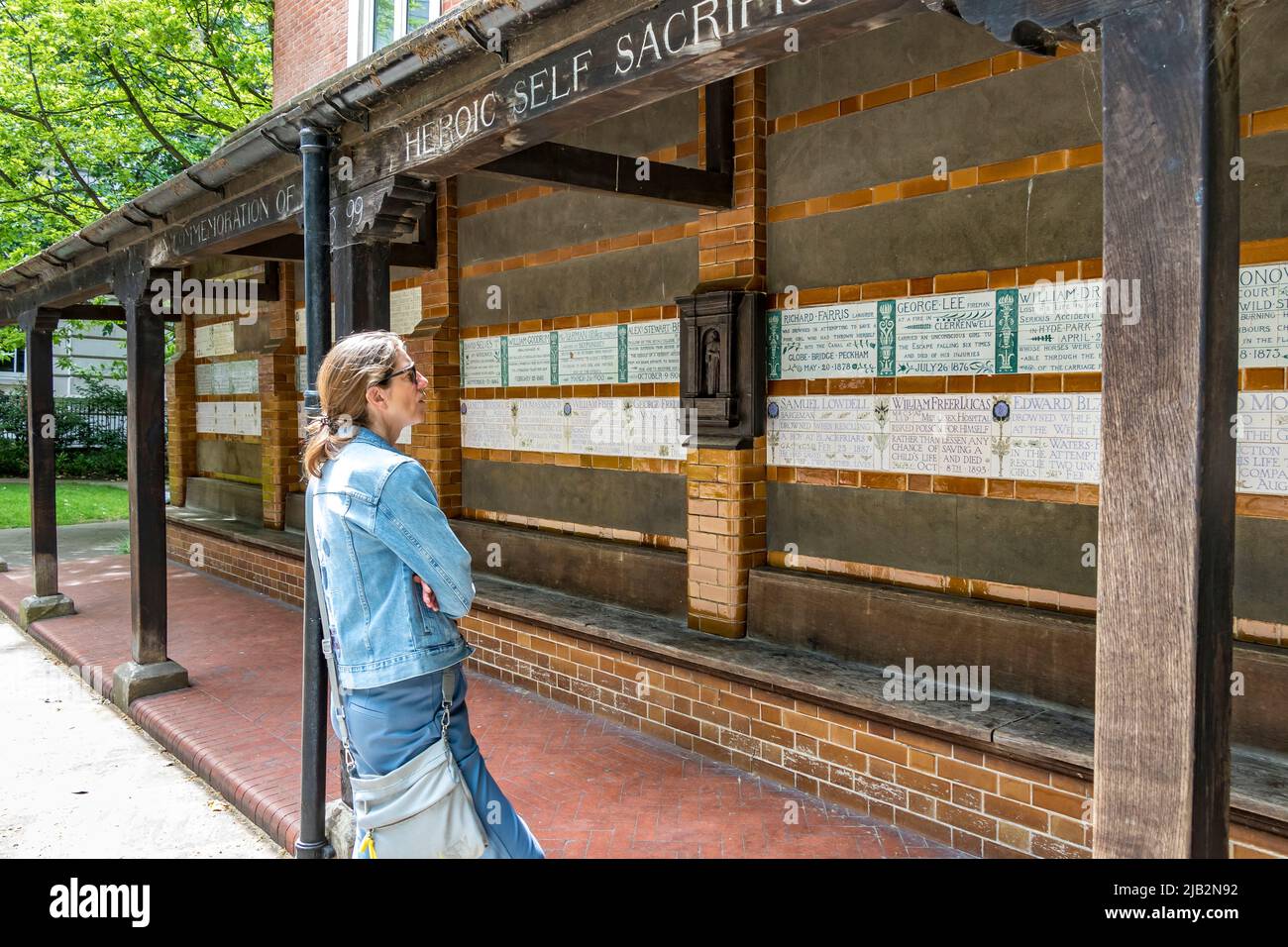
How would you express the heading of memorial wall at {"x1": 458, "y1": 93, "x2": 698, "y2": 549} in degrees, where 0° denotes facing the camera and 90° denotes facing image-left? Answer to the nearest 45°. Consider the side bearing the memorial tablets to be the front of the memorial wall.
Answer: approximately 45°

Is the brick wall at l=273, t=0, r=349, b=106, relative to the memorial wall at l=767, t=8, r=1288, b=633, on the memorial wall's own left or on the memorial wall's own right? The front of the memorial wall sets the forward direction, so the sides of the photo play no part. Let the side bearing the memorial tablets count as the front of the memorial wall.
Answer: on the memorial wall's own right

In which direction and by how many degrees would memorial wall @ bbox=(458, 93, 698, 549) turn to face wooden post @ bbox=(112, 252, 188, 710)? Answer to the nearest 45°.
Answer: approximately 45° to its right

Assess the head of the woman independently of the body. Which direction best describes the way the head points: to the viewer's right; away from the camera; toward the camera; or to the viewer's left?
to the viewer's right

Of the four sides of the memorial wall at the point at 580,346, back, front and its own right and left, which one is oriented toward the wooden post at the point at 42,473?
right

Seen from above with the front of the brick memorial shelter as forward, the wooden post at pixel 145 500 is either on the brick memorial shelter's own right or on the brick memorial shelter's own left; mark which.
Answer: on the brick memorial shelter's own right

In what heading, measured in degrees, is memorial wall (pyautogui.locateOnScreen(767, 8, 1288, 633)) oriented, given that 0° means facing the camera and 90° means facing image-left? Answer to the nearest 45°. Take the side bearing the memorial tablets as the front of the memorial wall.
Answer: approximately 45°
